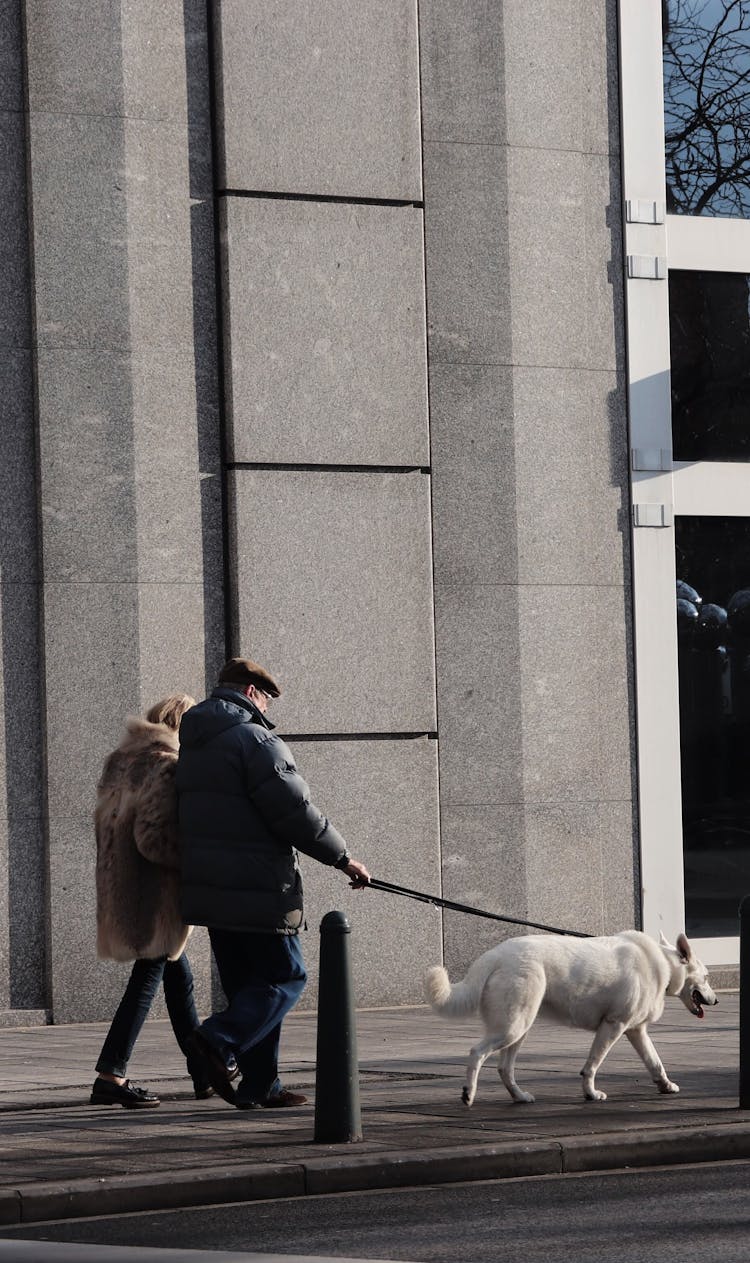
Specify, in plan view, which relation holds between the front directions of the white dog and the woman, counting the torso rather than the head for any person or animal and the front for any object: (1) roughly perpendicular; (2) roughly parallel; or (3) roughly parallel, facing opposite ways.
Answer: roughly parallel

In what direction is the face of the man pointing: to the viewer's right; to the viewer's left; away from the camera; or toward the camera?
to the viewer's right

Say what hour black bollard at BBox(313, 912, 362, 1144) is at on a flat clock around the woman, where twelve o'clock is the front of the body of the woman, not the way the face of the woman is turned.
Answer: The black bollard is roughly at 2 o'clock from the woman.

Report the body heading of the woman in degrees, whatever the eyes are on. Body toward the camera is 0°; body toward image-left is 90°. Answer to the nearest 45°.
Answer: approximately 270°

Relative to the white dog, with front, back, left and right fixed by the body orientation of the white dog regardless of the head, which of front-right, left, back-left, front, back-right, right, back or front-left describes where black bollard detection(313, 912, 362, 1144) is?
back-right

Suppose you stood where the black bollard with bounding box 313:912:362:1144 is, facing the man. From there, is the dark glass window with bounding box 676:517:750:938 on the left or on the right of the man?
right

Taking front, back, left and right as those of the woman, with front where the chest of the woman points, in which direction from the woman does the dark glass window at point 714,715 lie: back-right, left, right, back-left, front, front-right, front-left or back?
front-left

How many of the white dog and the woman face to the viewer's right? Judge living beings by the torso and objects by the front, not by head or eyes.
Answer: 2

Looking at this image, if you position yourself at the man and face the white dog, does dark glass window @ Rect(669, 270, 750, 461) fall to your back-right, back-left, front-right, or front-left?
front-left

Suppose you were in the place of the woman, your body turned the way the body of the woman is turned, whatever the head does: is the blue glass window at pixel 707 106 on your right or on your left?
on your left

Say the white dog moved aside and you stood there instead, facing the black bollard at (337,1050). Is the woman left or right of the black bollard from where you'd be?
right

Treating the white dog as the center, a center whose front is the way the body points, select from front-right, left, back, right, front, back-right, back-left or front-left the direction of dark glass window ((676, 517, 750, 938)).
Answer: left

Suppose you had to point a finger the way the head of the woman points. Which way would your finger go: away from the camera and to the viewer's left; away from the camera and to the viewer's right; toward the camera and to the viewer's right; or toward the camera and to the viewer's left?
away from the camera and to the viewer's right

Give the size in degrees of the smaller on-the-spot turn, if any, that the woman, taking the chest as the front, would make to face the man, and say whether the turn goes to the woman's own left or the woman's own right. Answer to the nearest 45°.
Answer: approximately 45° to the woman's own right

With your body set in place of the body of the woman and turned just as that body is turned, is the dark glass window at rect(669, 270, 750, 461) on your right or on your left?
on your left

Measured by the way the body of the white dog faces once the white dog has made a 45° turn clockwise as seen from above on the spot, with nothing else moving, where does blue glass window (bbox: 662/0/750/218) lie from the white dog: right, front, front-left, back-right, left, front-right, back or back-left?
back-left

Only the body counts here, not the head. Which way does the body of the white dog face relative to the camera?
to the viewer's right

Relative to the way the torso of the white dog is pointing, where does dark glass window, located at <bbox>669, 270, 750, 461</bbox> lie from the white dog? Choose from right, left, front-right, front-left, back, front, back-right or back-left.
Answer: left
